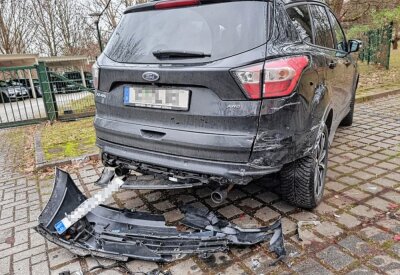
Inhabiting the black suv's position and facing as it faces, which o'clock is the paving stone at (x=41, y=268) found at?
The paving stone is roughly at 7 o'clock from the black suv.

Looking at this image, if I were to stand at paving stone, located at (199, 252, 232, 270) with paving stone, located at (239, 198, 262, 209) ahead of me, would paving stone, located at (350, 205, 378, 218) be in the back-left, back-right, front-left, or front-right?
front-right

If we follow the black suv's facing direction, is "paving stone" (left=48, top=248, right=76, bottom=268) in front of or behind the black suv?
behind

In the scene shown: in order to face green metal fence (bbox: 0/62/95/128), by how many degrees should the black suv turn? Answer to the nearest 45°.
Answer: approximately 90° to its left

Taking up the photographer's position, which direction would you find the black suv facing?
facing away from the viewer and to the right of the viewer

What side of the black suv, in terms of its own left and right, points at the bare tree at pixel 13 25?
left

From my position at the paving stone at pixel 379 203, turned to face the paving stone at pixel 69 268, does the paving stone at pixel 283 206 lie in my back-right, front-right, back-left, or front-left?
front-right

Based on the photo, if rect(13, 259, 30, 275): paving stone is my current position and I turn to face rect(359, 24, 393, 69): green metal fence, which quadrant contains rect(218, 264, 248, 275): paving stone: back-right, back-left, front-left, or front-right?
front-right
